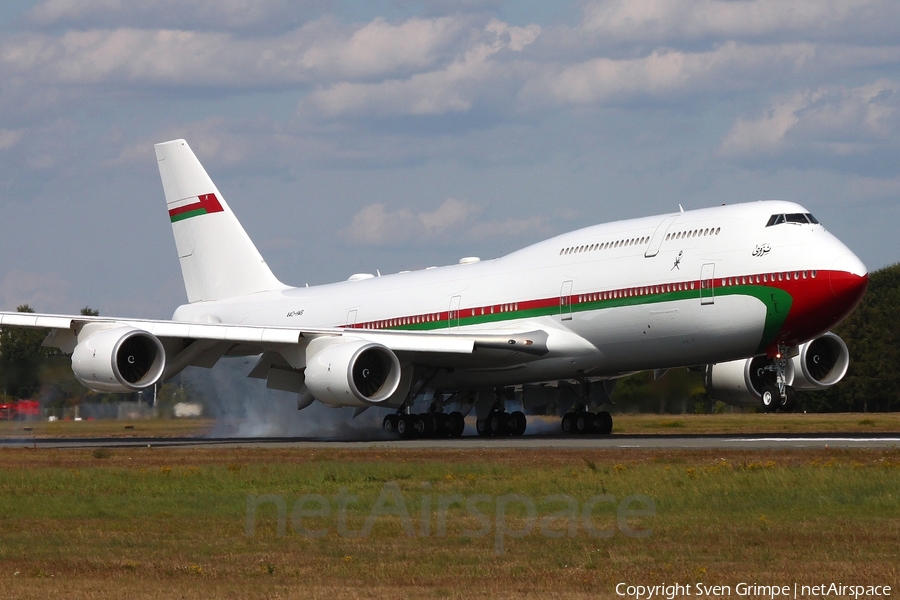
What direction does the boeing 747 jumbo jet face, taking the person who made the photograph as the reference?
facing the viewer and to the right of the viewer

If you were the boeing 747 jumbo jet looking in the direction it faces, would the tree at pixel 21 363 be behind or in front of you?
behind

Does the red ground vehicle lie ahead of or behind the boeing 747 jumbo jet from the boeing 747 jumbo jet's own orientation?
behind
